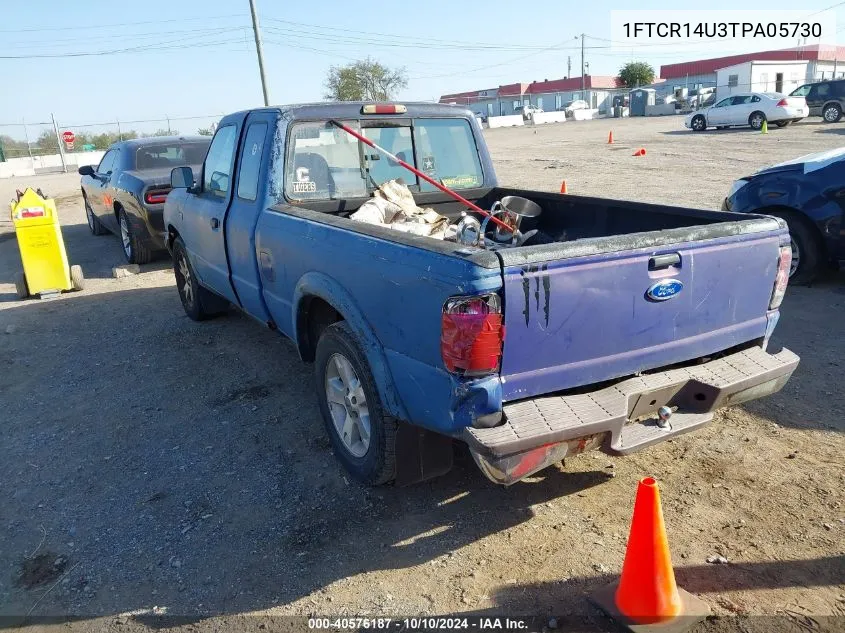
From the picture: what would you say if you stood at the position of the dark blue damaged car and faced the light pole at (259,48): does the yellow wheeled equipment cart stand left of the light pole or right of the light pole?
left

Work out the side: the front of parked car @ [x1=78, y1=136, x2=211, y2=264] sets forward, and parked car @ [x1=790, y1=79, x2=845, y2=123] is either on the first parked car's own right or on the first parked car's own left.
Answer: on the first parked car's own right

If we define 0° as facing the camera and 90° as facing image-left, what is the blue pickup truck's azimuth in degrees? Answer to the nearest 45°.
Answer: approximately 135°

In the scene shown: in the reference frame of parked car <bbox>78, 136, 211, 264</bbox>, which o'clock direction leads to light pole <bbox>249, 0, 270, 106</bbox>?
The light pole is roughly at 2 o'clock from the parked car.

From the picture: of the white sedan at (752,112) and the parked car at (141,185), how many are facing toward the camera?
0

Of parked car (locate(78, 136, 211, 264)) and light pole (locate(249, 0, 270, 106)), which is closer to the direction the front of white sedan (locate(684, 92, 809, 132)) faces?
the light pole

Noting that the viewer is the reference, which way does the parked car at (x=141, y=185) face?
facing away from the viewer and to the left of the viewer

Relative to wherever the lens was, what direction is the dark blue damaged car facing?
facing to the left of the viewer

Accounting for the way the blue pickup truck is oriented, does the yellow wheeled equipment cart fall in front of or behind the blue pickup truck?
in front

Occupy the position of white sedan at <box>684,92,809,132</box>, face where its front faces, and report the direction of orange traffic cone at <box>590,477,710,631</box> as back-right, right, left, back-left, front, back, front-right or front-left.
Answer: back-left

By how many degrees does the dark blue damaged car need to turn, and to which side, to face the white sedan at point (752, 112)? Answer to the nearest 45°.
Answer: approximately 90° to its right

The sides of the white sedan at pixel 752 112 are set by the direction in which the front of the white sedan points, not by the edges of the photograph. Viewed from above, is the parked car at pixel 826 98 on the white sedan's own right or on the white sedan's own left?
on the white sedan's own right
